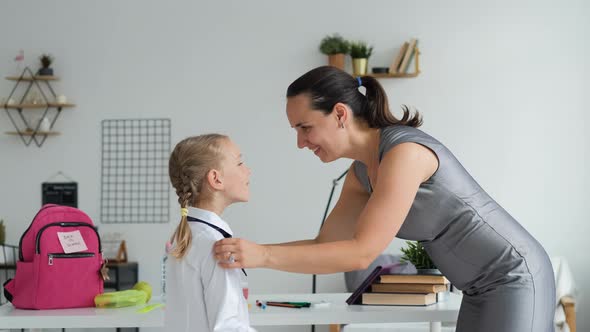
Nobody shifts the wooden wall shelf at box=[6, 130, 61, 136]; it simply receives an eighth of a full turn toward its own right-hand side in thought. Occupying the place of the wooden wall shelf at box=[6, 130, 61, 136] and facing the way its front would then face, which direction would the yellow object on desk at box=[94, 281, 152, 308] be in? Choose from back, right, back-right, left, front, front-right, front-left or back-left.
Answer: front-left

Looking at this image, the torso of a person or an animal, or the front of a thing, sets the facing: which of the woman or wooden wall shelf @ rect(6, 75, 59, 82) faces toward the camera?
the wooden wall shelf

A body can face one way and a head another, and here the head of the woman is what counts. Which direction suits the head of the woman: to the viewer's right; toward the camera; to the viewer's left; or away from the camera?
to the viewer's left

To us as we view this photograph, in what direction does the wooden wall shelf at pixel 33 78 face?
facing the viewer

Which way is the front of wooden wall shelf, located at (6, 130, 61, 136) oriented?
toward the camera

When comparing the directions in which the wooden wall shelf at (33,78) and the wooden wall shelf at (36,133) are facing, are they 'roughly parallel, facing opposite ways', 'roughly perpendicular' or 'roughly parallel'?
roughly parallel

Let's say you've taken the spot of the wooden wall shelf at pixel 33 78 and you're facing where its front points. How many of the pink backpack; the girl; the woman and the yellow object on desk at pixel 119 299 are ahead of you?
4

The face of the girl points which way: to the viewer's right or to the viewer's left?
to the viewer's right

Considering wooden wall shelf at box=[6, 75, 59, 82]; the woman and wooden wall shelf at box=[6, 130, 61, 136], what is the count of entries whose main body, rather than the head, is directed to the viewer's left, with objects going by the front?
1

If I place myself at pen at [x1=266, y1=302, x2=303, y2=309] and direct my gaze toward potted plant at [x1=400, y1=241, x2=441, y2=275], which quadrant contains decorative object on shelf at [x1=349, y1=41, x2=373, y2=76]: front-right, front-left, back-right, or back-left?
front-left

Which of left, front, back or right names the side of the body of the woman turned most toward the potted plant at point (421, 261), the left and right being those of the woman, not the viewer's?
right

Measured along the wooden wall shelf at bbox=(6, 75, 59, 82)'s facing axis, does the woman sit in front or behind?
in front

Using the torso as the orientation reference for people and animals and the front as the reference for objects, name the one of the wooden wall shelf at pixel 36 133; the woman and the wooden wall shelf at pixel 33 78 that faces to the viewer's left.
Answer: the woman

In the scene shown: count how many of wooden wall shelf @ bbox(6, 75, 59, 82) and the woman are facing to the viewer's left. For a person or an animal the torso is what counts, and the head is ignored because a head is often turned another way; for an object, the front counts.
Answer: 1

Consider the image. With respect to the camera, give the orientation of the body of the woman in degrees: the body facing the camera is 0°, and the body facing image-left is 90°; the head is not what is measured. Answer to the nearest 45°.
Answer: approximately 90°
